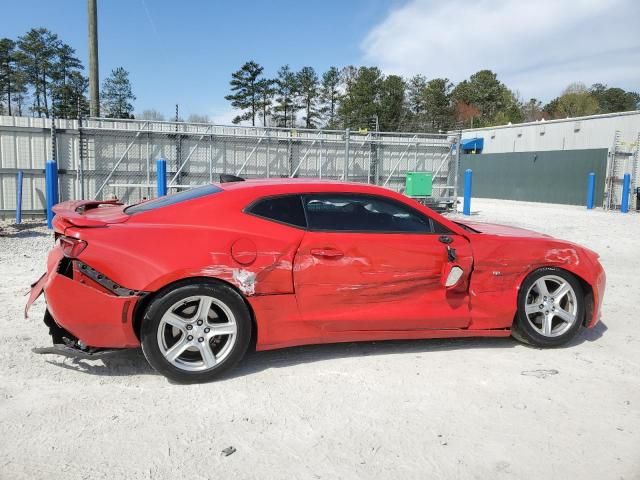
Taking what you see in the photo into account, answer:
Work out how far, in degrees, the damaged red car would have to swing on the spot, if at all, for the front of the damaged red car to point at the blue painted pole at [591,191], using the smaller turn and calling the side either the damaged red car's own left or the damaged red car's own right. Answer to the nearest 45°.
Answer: approximately 45° to the damaged red car's own left

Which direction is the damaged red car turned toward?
to the viewer's right

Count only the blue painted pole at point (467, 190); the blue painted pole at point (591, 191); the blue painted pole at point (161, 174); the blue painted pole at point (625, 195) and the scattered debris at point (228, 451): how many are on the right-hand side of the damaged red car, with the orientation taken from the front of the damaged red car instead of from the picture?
1

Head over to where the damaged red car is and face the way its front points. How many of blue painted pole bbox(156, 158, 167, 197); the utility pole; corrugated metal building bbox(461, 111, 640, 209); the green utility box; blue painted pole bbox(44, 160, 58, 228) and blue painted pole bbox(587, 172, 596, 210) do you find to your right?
0

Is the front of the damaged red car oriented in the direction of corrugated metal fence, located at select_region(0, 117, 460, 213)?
no

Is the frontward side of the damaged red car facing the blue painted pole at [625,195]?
no

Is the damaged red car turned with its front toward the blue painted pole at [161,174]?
no

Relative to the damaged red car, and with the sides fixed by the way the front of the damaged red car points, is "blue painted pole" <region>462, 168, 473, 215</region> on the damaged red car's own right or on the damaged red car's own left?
on the damaged red car's own left

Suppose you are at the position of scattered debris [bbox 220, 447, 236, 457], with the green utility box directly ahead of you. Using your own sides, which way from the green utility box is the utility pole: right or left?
left

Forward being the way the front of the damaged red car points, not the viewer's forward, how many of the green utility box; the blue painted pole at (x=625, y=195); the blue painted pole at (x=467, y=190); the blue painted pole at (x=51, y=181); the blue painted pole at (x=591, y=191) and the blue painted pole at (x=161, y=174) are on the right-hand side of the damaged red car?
0

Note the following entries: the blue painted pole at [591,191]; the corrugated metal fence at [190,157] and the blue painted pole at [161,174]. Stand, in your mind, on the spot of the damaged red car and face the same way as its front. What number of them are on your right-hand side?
0

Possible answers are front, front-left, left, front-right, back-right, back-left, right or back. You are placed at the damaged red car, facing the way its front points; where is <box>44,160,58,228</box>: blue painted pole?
back-left

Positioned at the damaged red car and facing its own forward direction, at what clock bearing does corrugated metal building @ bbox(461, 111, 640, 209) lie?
The corrugated metal building is roughly at 10 o'clock from the damaged red car.

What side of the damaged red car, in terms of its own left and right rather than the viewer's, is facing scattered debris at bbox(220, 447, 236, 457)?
right

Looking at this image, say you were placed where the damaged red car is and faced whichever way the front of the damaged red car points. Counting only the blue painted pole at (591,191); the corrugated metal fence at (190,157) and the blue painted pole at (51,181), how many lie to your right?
0

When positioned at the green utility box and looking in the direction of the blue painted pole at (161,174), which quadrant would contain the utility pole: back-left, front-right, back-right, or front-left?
front-right
